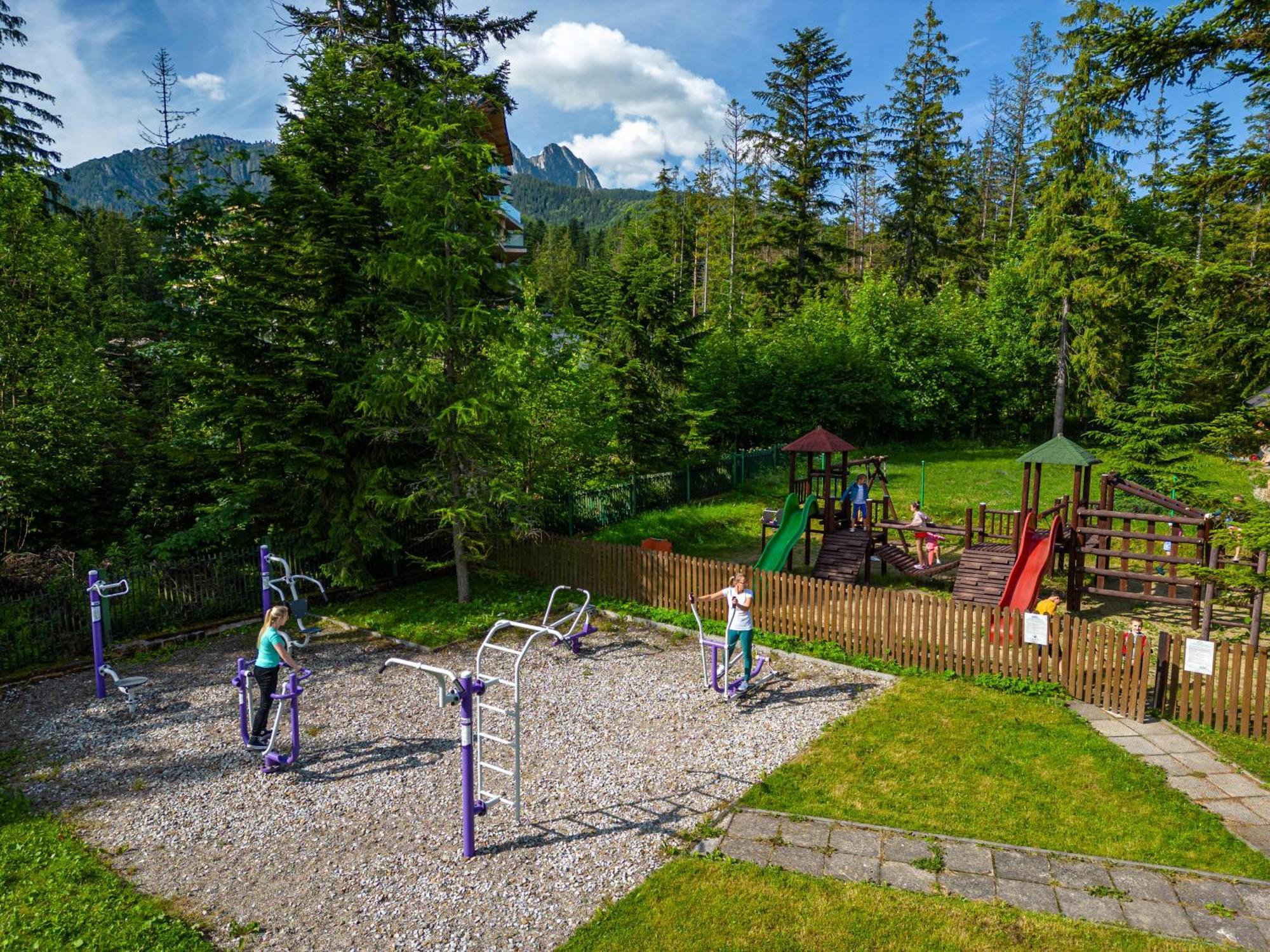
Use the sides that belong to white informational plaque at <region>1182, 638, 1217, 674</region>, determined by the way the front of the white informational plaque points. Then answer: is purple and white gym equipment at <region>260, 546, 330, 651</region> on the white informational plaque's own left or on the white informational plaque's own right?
on the white informational plaque's own right

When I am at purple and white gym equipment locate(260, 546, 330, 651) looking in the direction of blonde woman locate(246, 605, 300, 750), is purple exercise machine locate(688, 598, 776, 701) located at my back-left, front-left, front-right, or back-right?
front-left

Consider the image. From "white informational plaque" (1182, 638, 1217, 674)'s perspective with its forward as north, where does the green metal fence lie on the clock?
The green metal fence is roughly at 4 o'clock from the white informational plaque.

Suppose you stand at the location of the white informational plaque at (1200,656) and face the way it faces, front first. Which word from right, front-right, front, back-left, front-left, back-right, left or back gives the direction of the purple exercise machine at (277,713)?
front-right

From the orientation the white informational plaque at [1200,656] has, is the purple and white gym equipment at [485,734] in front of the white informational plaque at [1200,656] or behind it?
in front

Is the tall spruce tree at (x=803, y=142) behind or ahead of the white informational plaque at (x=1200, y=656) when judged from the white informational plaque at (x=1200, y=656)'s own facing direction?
behind

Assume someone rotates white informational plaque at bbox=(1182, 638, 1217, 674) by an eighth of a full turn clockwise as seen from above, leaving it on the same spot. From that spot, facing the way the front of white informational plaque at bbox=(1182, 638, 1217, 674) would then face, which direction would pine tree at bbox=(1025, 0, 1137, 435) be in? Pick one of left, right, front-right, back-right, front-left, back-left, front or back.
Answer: back-right

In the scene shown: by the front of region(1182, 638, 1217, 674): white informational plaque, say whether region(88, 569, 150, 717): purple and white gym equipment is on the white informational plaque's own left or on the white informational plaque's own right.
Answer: on the white informational plaque's own right

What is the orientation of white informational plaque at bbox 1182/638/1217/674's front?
toward the camera

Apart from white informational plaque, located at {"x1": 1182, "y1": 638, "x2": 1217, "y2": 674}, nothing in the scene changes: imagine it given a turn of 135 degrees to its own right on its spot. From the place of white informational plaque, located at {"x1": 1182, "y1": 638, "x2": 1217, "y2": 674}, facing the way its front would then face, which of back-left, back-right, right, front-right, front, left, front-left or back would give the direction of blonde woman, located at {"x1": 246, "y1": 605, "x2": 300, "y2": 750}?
left

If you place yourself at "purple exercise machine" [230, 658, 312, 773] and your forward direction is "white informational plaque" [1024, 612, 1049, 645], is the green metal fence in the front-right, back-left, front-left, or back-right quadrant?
front-left

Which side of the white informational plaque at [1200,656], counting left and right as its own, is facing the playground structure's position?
back
